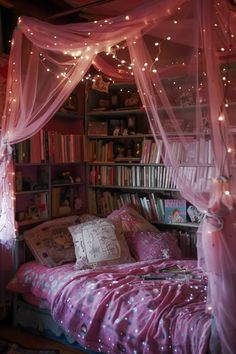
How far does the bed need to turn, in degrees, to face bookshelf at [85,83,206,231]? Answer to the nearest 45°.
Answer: approximately 135° to its left

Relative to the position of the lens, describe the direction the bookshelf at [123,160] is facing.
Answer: facing the viewer and to the left of the viewer

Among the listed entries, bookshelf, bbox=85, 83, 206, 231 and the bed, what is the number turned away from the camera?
0

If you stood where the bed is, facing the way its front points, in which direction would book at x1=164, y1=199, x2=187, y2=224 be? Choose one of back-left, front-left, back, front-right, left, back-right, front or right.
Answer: left

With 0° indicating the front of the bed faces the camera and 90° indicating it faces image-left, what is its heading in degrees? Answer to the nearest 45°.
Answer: approximately 315°
